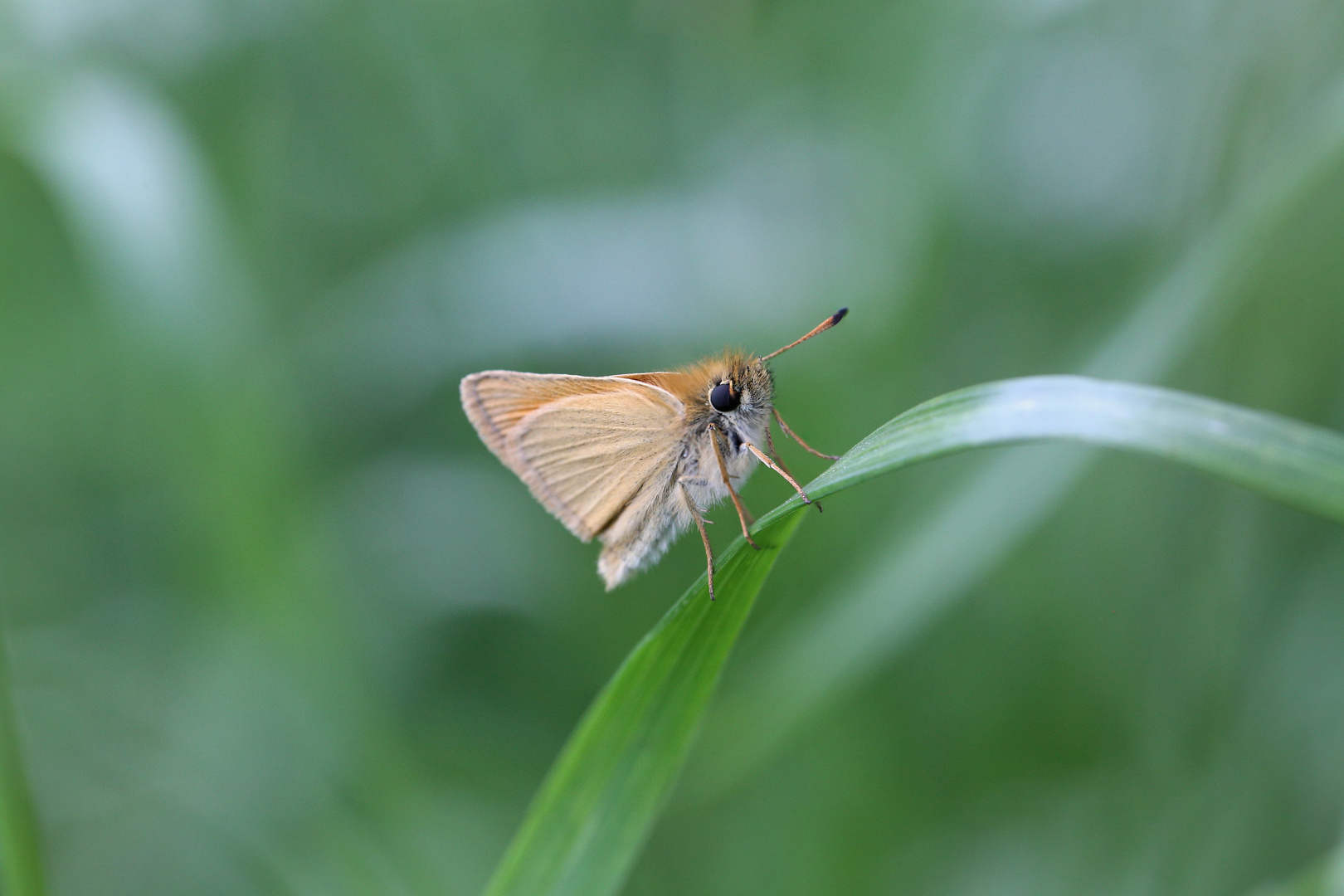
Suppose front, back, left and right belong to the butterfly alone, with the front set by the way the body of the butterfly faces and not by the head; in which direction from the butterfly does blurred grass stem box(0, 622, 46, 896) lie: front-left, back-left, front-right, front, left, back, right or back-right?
back-right

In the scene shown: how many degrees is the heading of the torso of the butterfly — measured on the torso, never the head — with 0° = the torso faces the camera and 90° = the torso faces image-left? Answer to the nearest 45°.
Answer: approximately 270°
